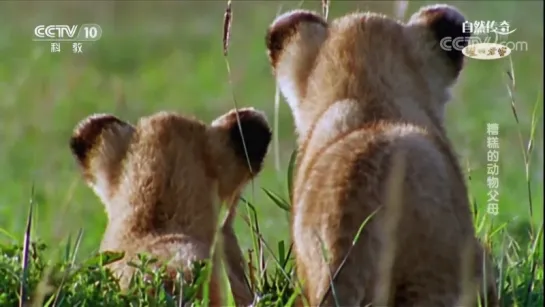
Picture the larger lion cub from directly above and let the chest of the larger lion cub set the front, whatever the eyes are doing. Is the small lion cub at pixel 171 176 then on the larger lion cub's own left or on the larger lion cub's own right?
on the larger lion cub's own left

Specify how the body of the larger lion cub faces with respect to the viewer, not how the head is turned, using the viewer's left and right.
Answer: facing away from the viewer

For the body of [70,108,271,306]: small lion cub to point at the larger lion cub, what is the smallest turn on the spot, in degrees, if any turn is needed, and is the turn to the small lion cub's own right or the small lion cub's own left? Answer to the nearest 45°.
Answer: approximately 135° to the small lion cub's own right

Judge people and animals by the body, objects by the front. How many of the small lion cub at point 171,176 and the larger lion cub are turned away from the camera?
2

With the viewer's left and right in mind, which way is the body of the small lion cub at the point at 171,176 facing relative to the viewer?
facing away from the viewer
